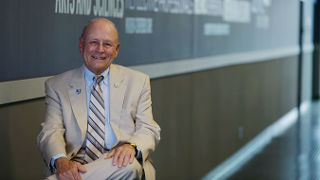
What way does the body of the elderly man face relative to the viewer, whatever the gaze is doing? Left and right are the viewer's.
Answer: facing the viewer

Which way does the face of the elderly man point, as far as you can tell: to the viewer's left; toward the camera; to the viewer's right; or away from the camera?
toward the camera
